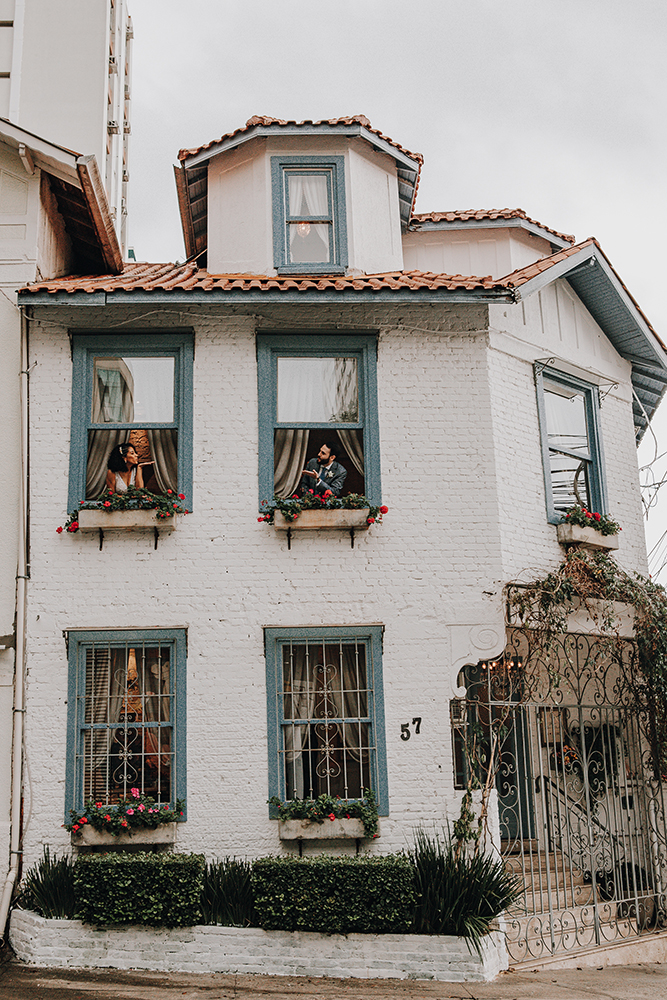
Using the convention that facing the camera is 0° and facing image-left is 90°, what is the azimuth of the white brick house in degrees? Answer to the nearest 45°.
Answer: approximately 0°

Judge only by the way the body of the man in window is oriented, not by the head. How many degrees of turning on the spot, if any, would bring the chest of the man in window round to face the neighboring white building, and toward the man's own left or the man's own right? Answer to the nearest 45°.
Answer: approximately 45° to the man's own right

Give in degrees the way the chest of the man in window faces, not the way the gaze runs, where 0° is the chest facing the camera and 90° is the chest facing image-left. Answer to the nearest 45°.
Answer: approximately 45°
